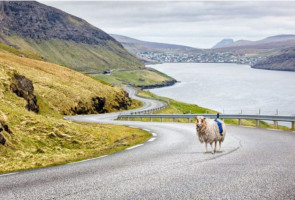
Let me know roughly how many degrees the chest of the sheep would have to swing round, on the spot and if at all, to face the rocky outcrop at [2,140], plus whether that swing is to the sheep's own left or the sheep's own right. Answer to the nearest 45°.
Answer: approximately 45° to the sheep's own right

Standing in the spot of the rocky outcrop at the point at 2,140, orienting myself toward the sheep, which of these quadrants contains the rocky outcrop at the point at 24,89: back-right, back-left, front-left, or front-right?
back-left

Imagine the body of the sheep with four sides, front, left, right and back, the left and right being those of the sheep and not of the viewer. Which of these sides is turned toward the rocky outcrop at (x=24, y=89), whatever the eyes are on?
right

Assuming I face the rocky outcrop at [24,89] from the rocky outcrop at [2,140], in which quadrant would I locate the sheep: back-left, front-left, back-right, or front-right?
back-right

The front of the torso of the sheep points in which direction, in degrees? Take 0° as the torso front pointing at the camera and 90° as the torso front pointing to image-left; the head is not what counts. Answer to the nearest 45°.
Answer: approximately 45°
